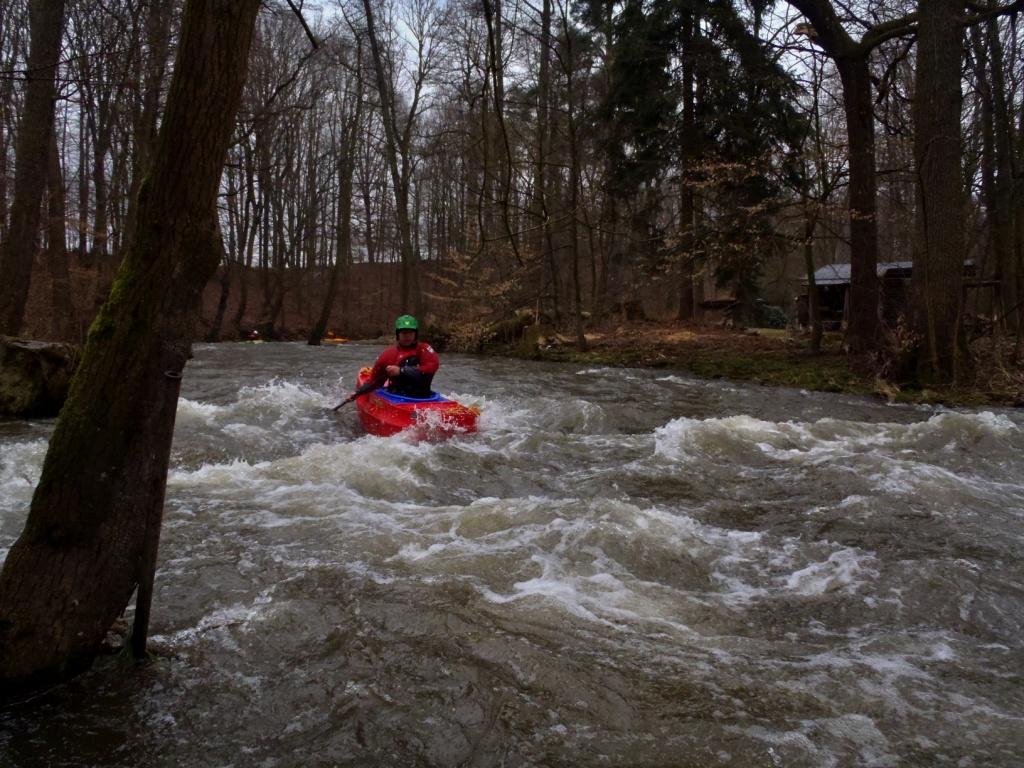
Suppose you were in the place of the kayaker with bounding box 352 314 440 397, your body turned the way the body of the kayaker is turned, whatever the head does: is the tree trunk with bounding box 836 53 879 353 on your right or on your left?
on your left

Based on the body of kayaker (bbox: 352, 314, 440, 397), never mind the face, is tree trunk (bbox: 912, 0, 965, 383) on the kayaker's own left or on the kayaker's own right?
on the kayaker's own left

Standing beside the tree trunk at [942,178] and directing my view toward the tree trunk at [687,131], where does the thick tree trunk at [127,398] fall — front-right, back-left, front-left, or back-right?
back-left

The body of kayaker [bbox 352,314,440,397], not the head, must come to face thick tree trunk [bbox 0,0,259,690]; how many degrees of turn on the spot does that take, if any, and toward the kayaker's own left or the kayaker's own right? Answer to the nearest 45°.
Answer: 0° — they already face it

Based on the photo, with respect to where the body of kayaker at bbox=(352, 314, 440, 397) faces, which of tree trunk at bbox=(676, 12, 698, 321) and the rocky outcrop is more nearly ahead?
the rocky outcrop

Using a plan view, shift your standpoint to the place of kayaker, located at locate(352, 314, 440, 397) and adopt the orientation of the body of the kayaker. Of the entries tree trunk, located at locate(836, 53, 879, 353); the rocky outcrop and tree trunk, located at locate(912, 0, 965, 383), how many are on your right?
1

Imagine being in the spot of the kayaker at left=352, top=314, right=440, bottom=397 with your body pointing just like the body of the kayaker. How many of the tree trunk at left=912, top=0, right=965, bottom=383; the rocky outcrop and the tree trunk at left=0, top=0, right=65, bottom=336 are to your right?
2

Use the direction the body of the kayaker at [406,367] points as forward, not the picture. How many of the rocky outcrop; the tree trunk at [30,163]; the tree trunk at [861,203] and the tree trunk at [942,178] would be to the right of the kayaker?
2

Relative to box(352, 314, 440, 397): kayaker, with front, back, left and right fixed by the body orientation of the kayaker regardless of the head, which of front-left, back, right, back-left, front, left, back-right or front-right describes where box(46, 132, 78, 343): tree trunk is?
back-right

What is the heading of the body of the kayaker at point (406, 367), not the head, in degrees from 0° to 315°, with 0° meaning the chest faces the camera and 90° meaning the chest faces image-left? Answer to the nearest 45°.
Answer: approximately 0°

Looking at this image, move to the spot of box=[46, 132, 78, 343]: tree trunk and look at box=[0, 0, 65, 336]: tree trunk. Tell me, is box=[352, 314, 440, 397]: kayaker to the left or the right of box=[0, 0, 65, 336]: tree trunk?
left

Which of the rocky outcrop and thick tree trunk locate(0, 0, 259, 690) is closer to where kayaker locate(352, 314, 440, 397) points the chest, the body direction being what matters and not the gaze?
the thick tree trunk

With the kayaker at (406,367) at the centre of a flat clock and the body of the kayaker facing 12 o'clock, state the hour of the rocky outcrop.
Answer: The rocky outcrop is roughly at 3 o'clock from the kayaker.
